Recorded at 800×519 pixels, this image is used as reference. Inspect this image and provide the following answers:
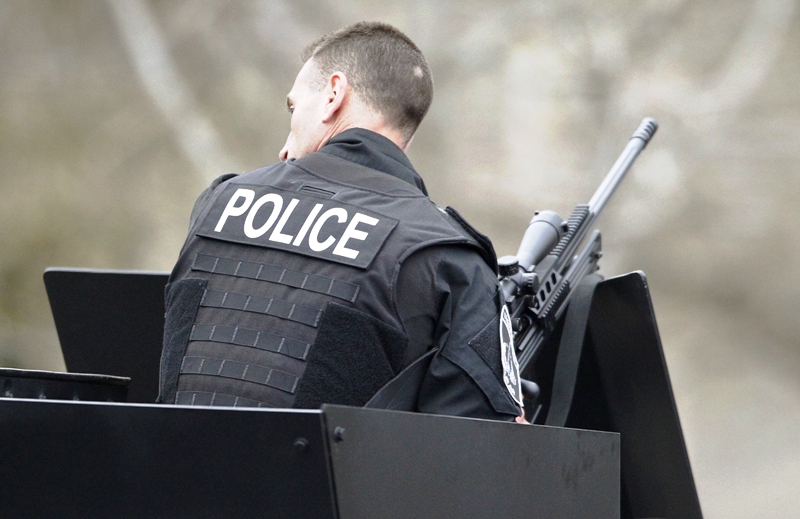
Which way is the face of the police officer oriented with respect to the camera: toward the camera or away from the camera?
away from the camera

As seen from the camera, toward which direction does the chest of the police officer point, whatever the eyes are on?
away from the camera
